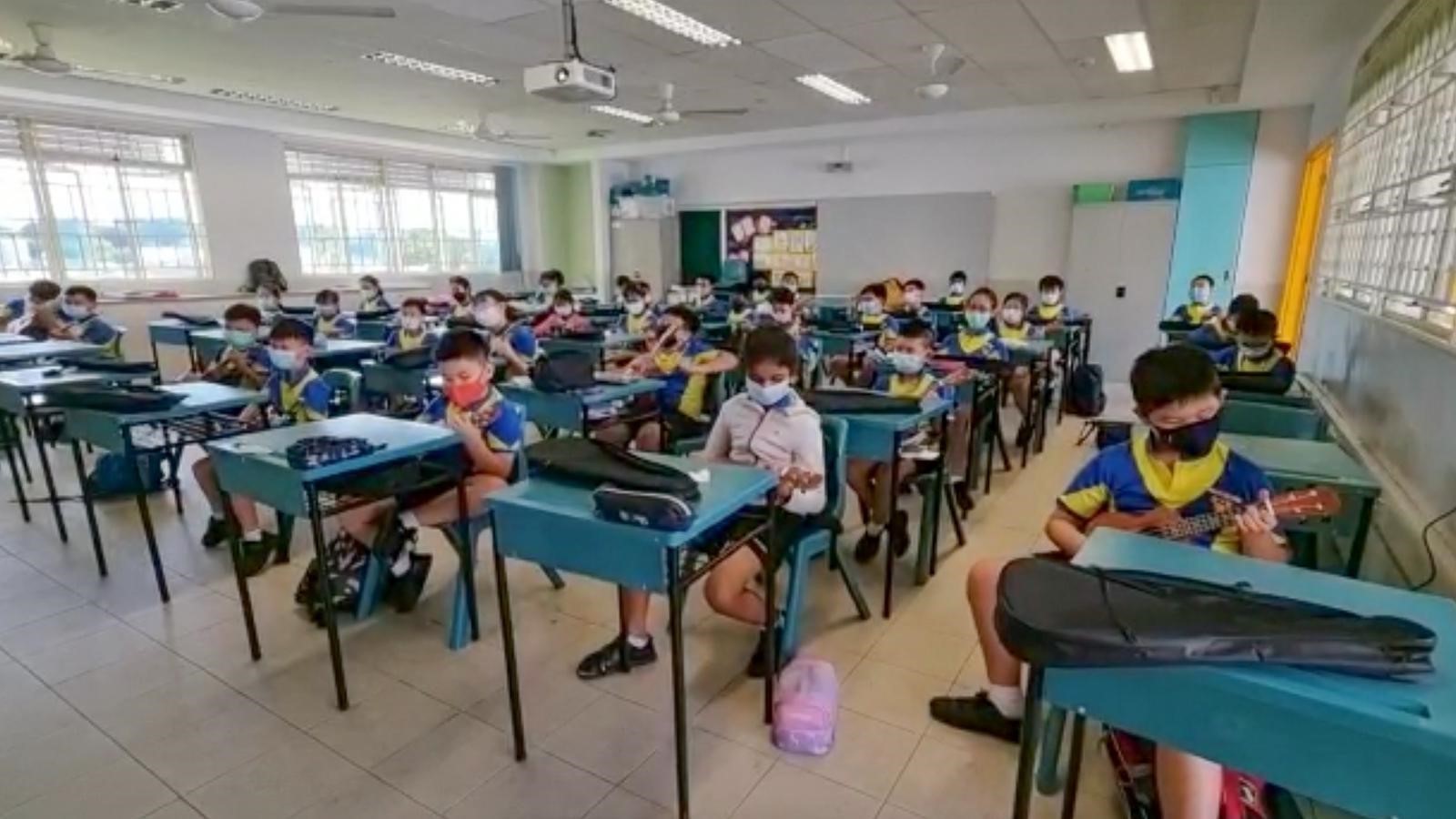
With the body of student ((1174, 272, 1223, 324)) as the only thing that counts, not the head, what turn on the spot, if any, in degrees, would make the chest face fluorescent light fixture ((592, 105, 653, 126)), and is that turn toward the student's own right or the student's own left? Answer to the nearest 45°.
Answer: approximately 90° to the student's own right

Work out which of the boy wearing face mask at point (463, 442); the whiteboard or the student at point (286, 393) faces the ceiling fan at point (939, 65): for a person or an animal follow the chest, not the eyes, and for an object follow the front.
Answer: the whiteboard

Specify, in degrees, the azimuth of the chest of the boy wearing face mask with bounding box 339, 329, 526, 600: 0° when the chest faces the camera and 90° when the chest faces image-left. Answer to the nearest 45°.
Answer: approximately 45°

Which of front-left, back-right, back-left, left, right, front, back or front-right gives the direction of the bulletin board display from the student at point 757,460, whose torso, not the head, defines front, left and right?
back-right

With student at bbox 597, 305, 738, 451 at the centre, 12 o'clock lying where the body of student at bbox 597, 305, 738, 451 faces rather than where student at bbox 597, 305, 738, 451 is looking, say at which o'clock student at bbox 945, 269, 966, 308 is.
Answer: student at bbox 945, 269, 966, 308 is roughly at 6 o'clock from student at bbox 597, 305, 738, 451.

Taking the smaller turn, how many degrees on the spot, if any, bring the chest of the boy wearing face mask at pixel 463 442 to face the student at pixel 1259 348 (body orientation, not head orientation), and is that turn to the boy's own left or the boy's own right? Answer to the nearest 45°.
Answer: approximately 135° to the boy's own left

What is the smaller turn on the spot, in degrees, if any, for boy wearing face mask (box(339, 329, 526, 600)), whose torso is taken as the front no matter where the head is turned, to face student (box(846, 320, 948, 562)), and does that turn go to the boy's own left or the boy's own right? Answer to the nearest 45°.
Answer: approximately 135° to the boy's own left

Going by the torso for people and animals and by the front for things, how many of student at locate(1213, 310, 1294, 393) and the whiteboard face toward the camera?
2
